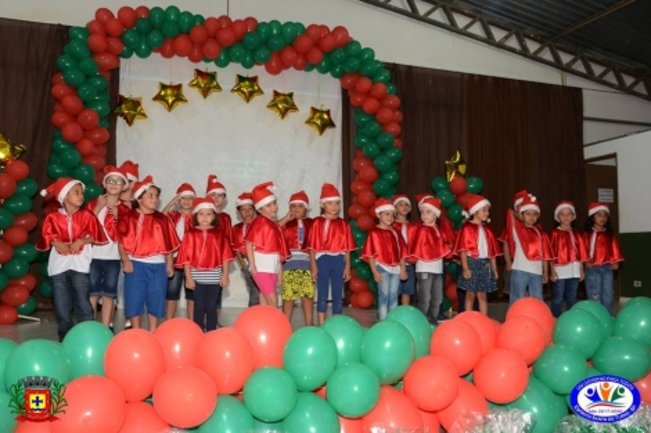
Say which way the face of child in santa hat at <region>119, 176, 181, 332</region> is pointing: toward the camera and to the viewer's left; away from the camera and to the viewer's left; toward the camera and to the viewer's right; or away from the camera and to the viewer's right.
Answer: toward the camera and to the viewer's right

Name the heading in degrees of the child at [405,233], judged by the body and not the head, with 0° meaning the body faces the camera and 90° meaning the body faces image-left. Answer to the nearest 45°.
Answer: approximately 0°

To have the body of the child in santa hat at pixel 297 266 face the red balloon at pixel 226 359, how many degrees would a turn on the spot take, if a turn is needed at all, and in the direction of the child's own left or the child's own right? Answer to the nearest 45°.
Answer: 0° — they already face it

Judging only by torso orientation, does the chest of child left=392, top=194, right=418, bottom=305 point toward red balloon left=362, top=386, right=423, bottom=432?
yes

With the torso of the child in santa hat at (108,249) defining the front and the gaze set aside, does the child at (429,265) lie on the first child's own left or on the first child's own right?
on the first child's own left

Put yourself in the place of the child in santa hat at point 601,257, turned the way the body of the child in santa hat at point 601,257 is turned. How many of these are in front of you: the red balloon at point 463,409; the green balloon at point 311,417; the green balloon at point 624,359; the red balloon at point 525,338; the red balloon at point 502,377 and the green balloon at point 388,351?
6

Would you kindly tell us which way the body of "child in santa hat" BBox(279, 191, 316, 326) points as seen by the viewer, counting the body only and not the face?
toward the camera

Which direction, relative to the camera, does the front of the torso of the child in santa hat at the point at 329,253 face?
toward the camera

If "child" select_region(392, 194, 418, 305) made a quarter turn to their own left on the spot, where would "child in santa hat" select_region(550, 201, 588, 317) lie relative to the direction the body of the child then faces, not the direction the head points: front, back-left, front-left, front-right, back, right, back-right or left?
front

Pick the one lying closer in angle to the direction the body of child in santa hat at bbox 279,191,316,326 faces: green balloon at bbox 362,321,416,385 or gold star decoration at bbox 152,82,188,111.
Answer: the green balloon

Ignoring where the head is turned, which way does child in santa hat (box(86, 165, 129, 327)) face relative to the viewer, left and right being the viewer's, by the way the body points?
facing the viewer

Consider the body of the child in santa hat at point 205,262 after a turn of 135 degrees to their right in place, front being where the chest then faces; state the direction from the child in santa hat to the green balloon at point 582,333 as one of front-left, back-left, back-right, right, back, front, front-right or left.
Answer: back
